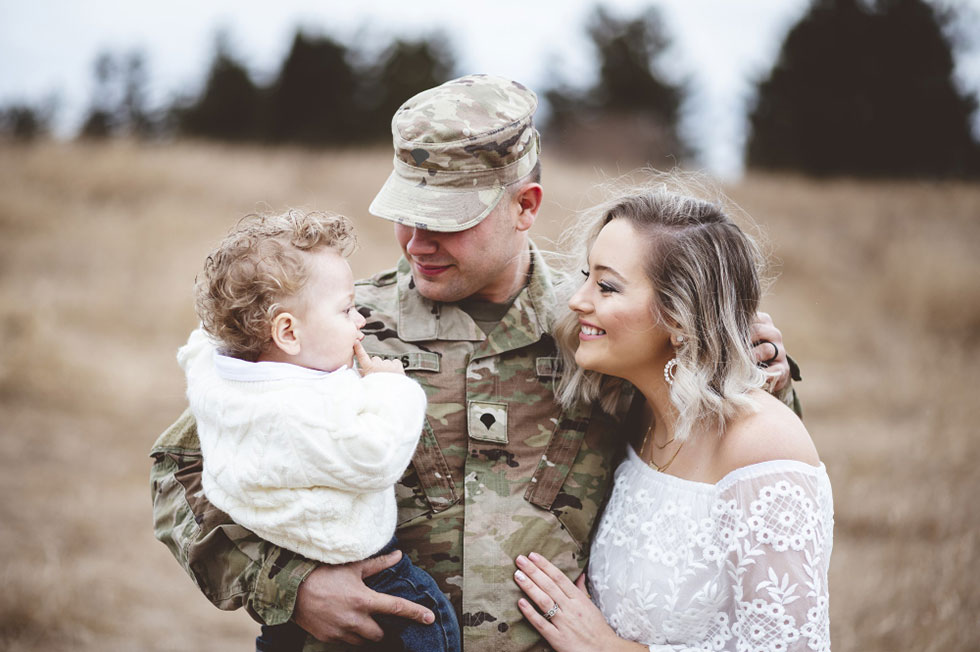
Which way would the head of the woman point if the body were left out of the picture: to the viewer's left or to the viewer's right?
to the viewer's left

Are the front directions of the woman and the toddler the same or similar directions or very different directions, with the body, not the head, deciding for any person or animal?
very different directions

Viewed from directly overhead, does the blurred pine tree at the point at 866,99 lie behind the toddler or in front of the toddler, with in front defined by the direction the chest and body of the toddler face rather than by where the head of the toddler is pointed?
in front

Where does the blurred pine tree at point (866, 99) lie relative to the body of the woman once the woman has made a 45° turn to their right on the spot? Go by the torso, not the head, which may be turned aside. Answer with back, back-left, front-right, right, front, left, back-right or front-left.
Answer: right

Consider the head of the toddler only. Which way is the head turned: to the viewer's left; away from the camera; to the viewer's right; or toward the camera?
to the viewer's right

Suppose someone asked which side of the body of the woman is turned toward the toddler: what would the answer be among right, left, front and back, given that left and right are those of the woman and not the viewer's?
front

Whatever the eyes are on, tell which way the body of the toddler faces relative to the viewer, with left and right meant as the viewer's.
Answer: facing away from the viewer and to the right of the viewer

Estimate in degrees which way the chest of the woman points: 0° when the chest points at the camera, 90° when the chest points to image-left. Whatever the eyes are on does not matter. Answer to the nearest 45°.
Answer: approximately 45°
